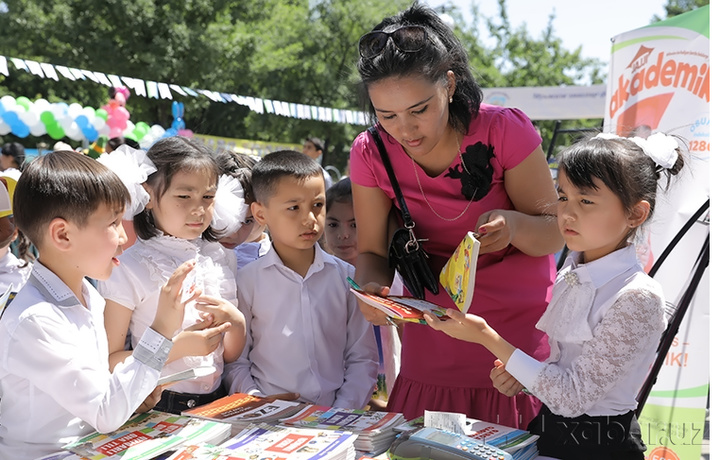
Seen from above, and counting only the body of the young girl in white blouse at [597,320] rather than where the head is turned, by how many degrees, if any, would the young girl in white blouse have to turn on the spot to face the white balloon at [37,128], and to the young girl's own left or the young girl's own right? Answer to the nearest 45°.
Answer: approximately 90° to the young girl's own right

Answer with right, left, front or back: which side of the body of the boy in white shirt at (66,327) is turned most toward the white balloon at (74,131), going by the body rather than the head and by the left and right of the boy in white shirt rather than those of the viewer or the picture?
left

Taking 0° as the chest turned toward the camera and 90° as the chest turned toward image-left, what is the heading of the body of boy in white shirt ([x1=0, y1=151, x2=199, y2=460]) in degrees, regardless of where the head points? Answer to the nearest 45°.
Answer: approximately 270°

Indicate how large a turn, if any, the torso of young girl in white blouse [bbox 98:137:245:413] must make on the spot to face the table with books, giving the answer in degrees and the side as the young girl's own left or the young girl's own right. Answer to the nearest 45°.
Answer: approximately 45° to the young girl's own right

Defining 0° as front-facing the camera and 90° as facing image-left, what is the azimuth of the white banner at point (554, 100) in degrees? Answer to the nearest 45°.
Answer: approximately 0°

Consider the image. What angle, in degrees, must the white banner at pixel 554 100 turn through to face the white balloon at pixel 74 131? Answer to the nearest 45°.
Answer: approximately 45° to its right

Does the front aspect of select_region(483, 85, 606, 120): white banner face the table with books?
yes

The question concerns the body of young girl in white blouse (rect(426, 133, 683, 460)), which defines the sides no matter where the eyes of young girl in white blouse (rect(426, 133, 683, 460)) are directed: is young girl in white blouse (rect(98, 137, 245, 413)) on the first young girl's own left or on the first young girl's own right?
on the first young girl's own right

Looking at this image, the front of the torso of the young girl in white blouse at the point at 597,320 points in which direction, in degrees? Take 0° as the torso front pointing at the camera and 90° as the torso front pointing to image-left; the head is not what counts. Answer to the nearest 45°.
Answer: approximately 45°

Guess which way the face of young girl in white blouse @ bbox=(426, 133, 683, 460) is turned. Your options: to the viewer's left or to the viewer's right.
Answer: to the viewer's left

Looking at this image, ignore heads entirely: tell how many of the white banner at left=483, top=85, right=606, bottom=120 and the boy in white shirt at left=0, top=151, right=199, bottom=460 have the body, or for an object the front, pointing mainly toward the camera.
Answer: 1
